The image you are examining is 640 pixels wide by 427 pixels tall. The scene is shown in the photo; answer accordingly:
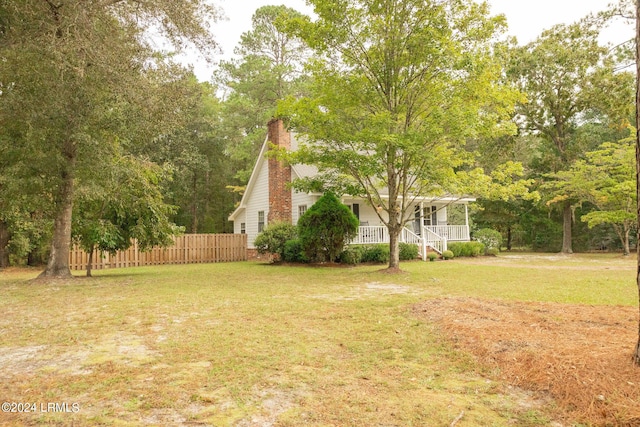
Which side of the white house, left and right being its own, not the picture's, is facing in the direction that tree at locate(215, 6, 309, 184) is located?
back

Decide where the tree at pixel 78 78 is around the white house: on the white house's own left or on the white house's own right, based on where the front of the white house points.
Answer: on the white house's own right

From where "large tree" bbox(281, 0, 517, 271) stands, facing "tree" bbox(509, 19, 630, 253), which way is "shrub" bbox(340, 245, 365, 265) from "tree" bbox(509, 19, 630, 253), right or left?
left

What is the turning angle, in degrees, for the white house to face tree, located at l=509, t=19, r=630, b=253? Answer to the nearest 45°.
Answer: approximately 45° to its left

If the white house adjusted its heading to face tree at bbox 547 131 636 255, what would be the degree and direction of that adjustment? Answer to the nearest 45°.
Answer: approximately 45° to its left

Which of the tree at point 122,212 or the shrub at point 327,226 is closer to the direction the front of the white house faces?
the shrub

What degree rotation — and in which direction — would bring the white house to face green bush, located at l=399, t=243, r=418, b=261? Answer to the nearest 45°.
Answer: approximately 45° to its left

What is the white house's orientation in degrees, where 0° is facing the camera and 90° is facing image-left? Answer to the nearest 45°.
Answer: approximately 315°
